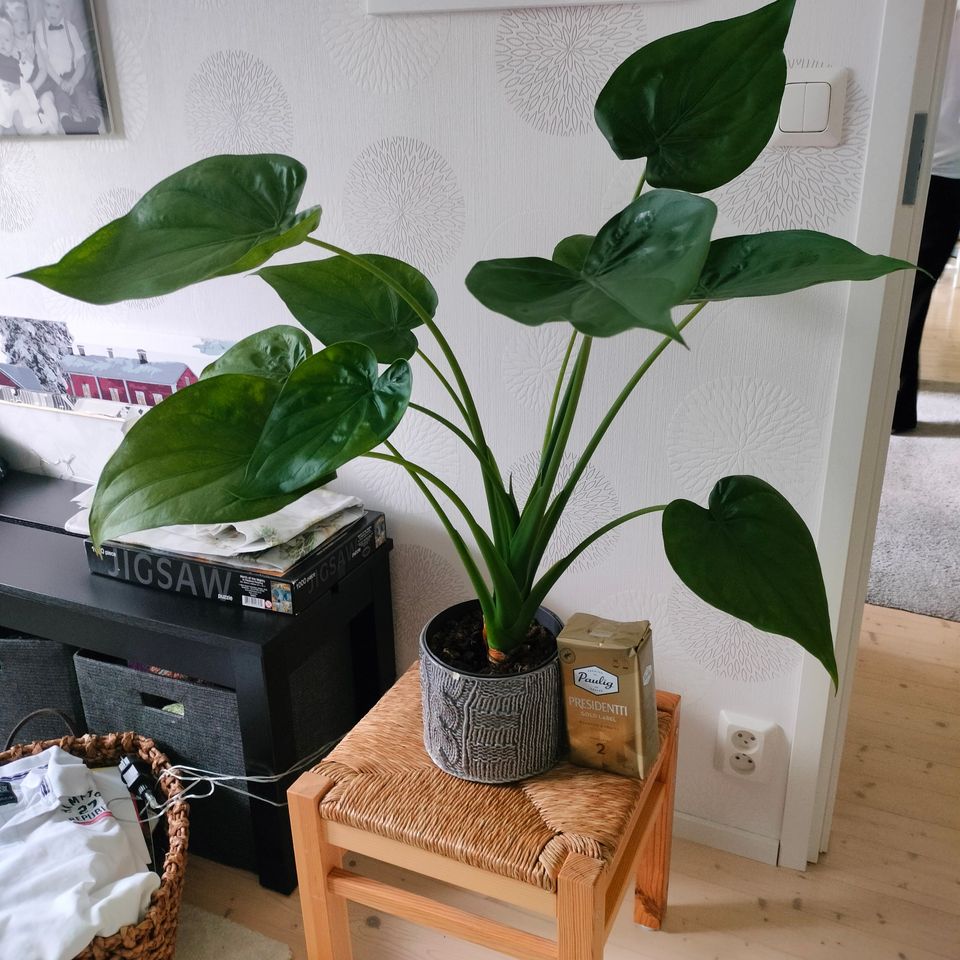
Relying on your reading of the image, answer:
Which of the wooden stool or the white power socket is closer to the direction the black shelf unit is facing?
the wooden stool

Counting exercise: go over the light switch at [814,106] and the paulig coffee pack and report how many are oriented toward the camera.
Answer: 2

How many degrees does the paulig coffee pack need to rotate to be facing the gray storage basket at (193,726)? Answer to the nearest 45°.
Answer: approximately 90° to its right

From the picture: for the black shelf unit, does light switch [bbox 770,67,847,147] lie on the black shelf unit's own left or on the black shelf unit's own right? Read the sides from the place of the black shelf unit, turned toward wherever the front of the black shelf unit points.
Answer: on the black shelf unit's own left

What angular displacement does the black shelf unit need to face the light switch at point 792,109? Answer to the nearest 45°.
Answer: approximately 90° to its left

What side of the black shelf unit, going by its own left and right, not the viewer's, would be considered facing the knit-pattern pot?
left

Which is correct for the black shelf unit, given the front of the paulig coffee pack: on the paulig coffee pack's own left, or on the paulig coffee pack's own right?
on the paulig coffee pack's own right

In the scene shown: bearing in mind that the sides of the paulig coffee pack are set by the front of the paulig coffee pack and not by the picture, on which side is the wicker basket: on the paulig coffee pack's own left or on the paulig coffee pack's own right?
on the paulig coffee pack's own right

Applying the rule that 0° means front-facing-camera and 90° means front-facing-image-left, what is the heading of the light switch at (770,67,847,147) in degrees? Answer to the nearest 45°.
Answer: approximately 0°

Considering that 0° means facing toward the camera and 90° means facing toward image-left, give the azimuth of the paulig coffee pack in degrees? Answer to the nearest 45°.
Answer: approximately 0°
